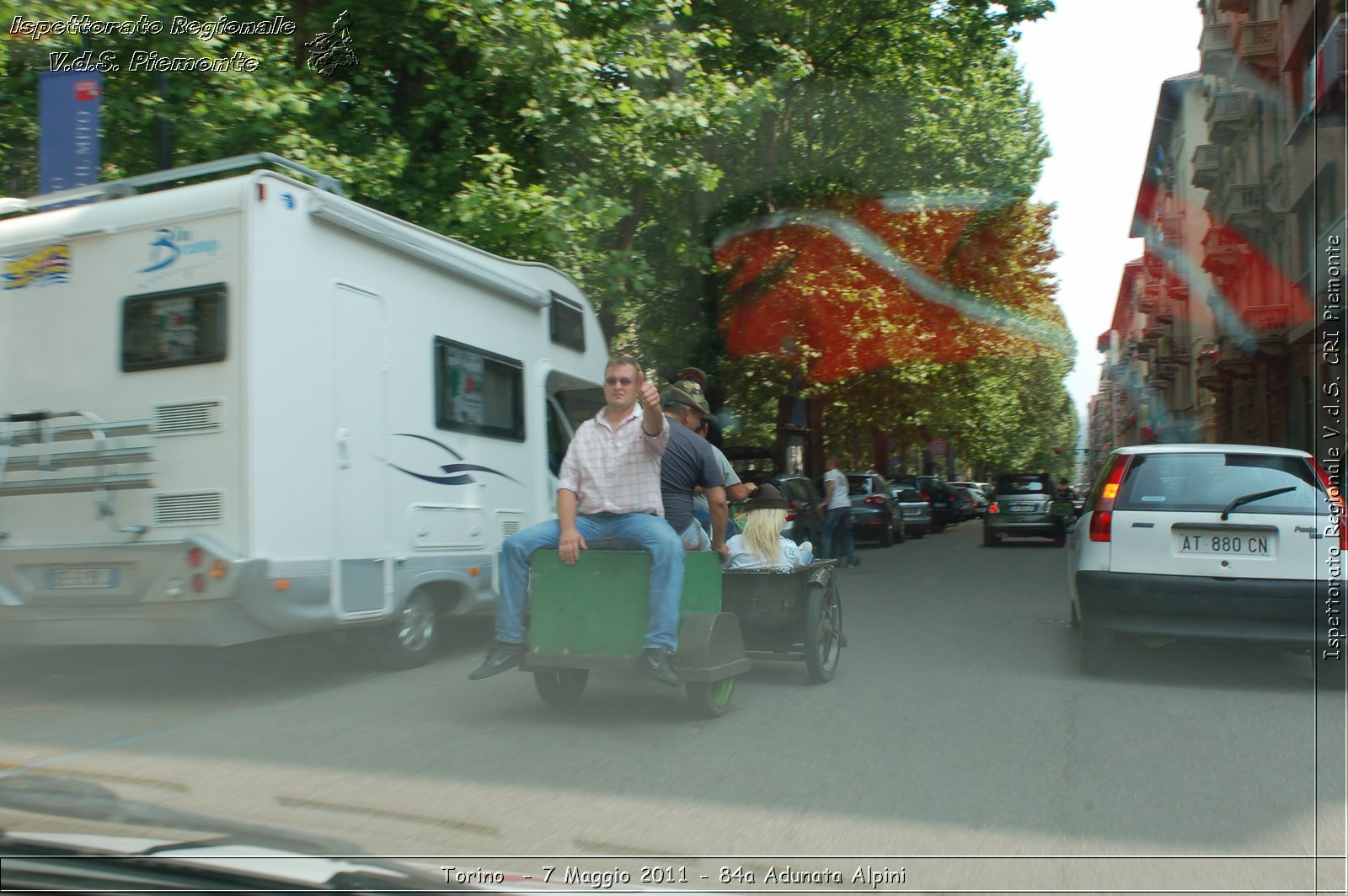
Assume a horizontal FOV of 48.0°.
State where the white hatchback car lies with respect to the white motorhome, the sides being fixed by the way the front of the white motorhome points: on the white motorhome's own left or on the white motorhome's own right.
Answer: on the white motorhome's own right

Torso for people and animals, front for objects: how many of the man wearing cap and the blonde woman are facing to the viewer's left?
0

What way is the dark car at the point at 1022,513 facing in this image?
away from the camera

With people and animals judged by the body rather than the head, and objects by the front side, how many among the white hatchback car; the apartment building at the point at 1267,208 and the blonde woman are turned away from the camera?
2

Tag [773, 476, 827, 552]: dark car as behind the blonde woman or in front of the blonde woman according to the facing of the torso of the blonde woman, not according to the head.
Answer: in front

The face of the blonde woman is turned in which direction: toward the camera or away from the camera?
away from the camera

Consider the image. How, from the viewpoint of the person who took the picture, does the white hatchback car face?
facing away from the viewer

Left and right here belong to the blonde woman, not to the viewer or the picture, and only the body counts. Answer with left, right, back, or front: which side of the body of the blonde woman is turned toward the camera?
back

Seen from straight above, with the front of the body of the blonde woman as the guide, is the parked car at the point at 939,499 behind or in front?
in front

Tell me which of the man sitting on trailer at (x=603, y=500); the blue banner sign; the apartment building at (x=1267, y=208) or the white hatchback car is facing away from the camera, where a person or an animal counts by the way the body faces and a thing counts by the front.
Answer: the white hatchback car

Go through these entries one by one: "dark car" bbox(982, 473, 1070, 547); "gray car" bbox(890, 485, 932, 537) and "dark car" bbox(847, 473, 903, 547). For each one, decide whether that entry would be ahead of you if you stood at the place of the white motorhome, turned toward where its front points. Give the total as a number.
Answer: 3

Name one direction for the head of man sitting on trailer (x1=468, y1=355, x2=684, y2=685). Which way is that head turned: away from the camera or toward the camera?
toward the camera

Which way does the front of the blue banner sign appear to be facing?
toward the camera

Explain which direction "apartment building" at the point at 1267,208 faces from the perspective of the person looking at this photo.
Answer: facing to the left of the viewer
